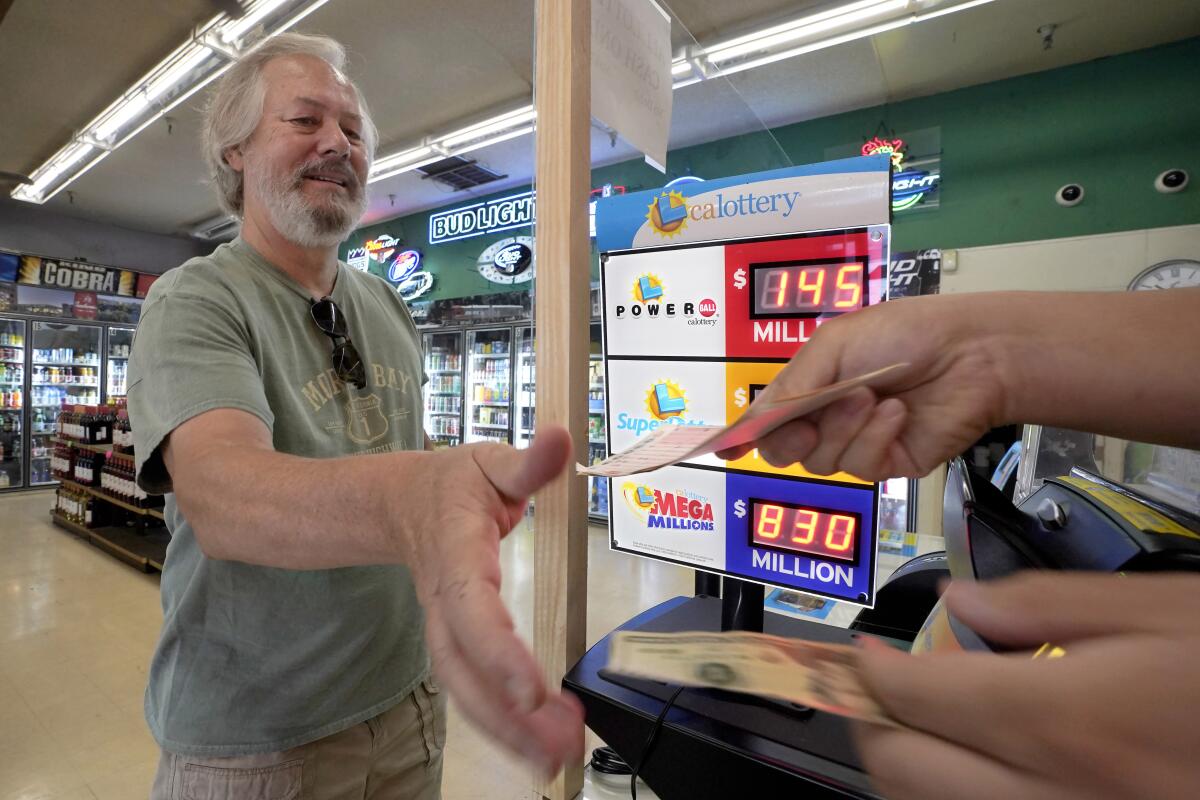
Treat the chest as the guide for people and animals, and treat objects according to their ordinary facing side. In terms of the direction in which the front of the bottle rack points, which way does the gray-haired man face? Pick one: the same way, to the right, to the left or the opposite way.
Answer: to the left

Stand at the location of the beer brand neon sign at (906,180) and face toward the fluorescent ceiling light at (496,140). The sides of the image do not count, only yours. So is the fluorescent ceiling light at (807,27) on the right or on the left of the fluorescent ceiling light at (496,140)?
left

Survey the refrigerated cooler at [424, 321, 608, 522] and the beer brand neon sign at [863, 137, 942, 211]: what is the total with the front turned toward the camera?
2

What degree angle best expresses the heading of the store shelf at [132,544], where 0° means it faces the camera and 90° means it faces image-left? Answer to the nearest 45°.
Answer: approximately 45°

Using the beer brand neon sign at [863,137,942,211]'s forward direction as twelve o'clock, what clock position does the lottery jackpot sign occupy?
The lottery jackpot sign is roughly at 12 o'clock from the beer brand neon sign.

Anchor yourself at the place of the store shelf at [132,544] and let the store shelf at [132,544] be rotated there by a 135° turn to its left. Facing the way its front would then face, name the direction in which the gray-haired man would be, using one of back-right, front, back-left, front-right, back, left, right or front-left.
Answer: right

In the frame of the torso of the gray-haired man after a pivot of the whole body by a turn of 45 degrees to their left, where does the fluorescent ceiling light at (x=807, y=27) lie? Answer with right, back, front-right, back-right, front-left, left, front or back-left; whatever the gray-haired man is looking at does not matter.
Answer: front-left

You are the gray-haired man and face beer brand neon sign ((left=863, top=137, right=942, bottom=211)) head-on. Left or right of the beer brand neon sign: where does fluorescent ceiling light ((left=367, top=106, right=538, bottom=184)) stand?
left

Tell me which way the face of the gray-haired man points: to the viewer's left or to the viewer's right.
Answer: to the viewer's right

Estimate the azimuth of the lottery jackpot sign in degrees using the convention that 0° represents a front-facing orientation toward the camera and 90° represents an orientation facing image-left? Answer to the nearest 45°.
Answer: approximately 45°

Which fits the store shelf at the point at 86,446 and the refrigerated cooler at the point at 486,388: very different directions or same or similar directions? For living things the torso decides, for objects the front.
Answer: same or similar directions

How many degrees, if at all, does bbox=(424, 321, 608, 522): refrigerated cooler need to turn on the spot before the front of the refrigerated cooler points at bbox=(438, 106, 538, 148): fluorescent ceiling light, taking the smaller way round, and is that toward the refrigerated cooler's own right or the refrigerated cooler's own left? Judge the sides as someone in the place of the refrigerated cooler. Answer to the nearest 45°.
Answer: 0° — it already faces it

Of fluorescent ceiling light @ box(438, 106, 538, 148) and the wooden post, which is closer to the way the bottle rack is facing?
the wooden post

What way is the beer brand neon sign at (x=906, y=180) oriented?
toward the camera
